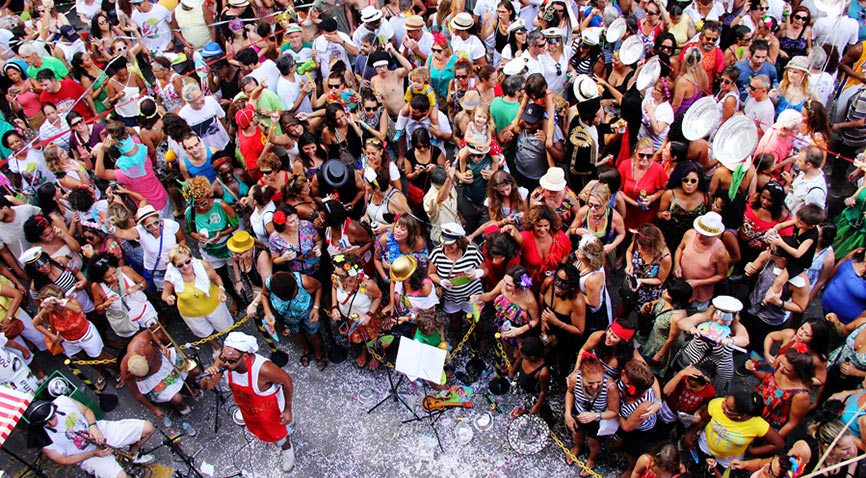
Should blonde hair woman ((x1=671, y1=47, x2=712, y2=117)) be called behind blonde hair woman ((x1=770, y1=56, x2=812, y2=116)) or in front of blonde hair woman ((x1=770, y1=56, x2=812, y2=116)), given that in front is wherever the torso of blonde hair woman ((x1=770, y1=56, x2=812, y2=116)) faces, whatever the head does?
in front

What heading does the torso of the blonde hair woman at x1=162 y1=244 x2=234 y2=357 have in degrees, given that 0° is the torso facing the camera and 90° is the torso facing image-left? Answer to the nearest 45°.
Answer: approximately 0°

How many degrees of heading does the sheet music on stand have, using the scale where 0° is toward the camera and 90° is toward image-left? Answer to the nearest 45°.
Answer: approximately 0°

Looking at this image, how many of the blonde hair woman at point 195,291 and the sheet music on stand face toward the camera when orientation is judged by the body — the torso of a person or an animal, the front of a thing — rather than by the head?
2

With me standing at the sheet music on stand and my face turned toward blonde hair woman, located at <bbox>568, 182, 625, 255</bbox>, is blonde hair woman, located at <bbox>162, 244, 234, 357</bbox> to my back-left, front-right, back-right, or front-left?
back-left
